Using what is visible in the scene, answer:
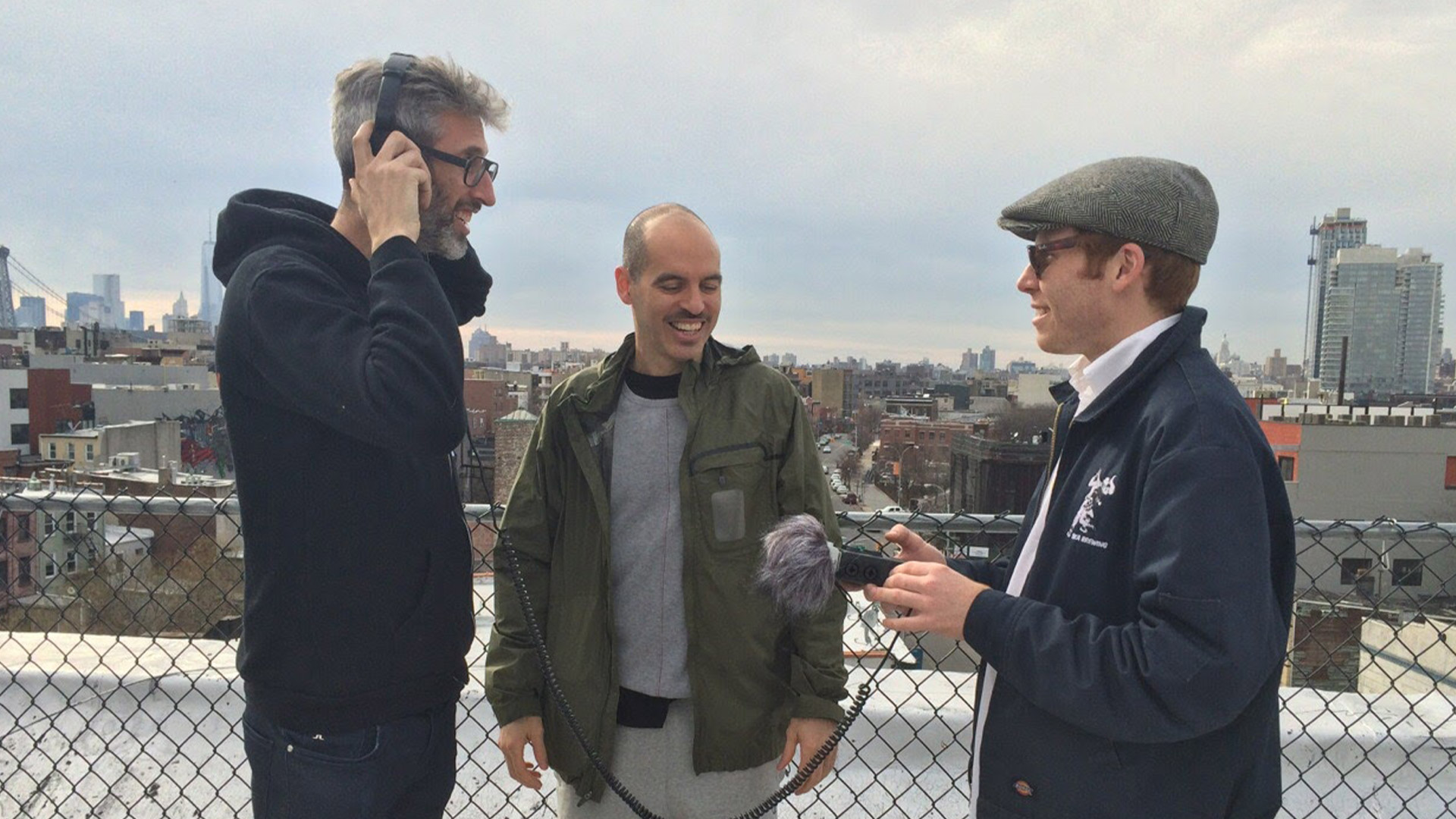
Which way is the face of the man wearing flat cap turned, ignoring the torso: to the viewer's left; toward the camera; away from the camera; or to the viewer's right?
to the viewer's left

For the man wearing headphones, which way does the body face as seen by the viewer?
to the viewer's right

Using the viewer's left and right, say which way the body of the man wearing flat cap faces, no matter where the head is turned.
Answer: facing to the left of the viewer

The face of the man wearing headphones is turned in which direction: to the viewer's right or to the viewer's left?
to the viewer's right

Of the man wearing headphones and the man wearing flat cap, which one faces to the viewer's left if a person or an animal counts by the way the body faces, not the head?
the man wearing flat cap

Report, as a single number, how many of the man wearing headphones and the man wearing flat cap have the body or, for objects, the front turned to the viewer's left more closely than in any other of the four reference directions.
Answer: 1

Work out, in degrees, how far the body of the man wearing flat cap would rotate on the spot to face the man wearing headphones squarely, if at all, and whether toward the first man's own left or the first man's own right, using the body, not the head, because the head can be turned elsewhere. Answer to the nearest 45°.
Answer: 0° — they already face them
